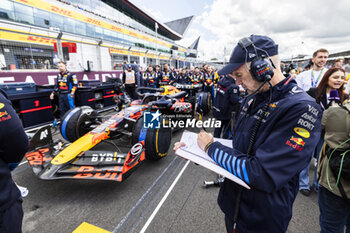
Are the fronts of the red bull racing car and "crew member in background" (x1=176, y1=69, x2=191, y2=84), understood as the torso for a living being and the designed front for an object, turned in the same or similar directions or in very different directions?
same or similar directions

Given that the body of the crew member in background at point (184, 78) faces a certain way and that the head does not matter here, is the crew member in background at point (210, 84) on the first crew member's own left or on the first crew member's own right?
on the first crew member's own left

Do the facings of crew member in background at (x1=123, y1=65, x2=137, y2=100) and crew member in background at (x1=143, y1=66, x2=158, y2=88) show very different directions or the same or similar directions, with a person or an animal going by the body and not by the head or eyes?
same or similar directions

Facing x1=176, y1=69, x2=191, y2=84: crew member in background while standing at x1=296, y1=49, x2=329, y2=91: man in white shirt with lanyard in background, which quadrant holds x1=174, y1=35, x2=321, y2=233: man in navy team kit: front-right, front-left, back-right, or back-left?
back-left

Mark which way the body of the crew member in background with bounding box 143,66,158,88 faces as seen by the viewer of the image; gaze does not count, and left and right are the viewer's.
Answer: facing the viewer

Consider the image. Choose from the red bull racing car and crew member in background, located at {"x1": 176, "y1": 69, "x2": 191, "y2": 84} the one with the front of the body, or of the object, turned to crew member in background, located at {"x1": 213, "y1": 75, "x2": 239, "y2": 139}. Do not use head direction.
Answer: crew member in background, located at {"x1": 176, "y1": 69, "x2": 191, "y2": 84}

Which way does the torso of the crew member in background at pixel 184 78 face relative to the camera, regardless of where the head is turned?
toward the camera

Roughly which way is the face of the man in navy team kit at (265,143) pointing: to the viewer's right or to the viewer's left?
to the viewer's left

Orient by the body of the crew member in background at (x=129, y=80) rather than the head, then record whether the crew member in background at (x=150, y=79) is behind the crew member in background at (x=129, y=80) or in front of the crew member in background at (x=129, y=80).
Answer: behind

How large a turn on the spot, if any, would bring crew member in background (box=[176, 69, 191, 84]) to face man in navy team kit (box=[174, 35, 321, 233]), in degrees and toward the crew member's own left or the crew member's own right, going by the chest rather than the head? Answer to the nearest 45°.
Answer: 0° — they already face them

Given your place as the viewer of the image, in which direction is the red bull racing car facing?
facing the viewer and to the left of the viewer

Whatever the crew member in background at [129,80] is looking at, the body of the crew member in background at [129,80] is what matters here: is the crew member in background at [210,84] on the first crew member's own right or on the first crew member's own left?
on the first crew member's own left

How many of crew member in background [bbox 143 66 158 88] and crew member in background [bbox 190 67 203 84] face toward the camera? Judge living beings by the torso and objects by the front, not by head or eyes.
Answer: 2
